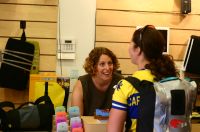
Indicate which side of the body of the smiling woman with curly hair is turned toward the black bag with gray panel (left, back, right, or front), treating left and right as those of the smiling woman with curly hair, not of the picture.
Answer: right

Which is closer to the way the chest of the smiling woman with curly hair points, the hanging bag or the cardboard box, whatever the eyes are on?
the cardboard box

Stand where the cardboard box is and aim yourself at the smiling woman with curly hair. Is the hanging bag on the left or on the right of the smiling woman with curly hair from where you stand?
left

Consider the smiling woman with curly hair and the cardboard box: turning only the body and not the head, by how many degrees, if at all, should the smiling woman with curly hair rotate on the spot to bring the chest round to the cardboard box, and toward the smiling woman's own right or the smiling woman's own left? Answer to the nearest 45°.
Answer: approximately 45° to the smiling woman's own right

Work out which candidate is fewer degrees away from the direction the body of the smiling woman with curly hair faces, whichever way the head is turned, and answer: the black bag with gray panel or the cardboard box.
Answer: the cardboard box

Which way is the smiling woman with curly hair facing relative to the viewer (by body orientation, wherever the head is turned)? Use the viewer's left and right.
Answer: facing the viewer and to the right of the viewer

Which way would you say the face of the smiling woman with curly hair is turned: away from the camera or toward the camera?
toward the camera
